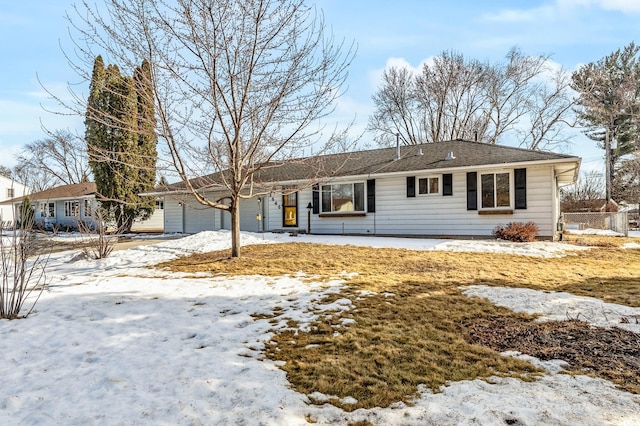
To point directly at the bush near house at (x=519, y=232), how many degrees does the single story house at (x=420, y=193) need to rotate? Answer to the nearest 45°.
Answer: approximately 90° to its left

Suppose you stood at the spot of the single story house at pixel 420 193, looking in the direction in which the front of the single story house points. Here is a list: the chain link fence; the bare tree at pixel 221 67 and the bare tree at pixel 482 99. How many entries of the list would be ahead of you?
1

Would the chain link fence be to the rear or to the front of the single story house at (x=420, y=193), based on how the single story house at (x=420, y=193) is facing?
to the rear

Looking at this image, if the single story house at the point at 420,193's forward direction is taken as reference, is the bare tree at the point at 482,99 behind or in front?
behind

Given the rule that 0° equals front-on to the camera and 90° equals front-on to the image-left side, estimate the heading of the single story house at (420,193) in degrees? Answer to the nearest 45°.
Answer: approximately 45°

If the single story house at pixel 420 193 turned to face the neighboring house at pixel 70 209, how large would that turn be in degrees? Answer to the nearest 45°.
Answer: approximately 90° to its right

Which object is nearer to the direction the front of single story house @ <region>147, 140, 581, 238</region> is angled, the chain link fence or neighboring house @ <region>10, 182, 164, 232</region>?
the neighboring house
